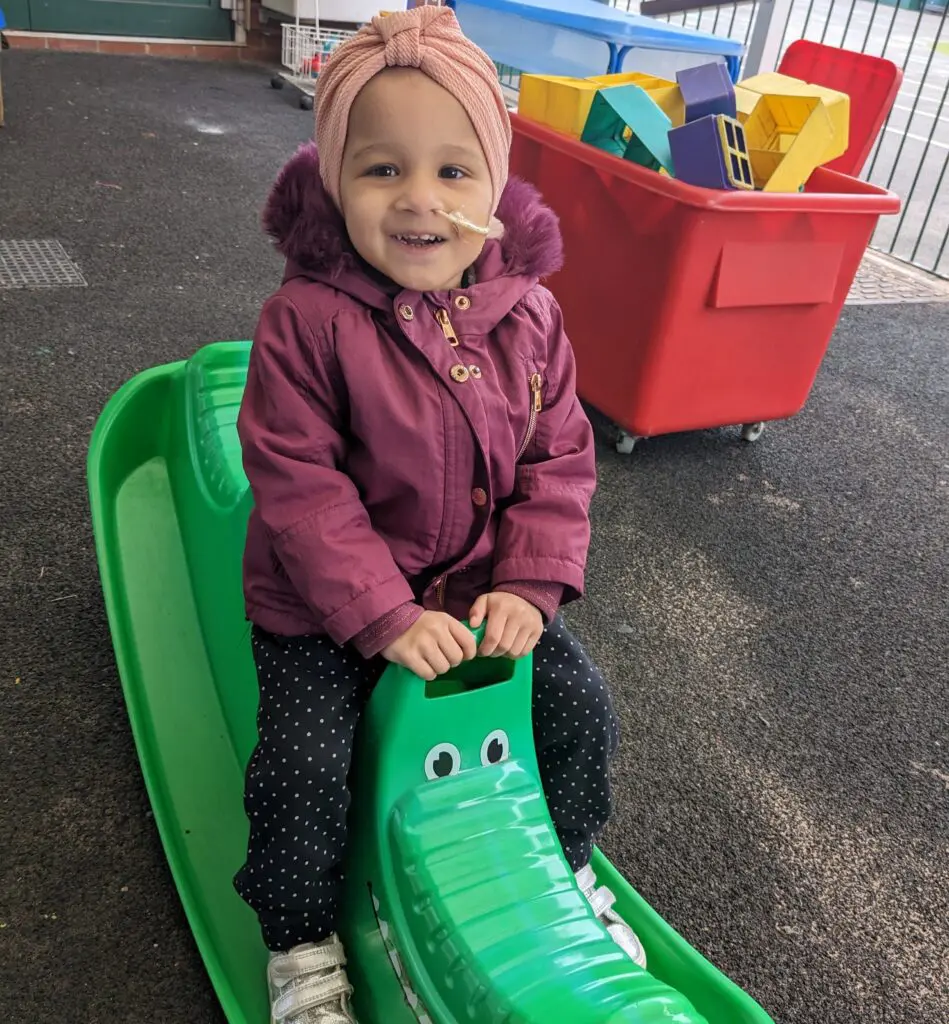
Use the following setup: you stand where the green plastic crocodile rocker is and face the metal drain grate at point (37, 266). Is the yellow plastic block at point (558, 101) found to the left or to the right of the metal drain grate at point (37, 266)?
right

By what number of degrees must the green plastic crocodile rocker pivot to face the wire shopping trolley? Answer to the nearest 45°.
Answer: approximately 135° to its left

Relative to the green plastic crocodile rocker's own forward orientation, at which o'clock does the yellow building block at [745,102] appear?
The yellow building block is roughly at 8 o'clock from the green plastic crocodile rocker.

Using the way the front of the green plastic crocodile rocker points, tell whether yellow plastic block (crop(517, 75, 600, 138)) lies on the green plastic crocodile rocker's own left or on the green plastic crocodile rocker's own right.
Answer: on the green plastic crocodile rocker's own left

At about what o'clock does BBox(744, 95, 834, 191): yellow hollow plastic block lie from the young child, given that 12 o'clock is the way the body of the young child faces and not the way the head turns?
The yellow hollow plastic block is roughly at 7 o'clock from the young child.

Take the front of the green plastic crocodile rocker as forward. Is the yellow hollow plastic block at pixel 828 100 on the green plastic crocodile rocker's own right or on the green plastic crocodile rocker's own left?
on the green plastic crocodile rocker's own left

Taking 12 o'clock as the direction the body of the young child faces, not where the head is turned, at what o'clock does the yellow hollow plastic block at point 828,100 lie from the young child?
The yellow hollow plastic block is roughly at 7 o'clock from the young child.

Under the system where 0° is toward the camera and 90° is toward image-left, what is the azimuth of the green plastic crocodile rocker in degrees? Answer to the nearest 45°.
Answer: approximately 315°

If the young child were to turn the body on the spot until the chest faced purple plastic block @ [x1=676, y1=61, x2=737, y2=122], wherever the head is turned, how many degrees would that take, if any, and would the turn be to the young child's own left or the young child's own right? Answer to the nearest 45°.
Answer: approximately 180°

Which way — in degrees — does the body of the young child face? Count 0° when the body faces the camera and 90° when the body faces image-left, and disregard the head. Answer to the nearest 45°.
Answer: approximately 0°

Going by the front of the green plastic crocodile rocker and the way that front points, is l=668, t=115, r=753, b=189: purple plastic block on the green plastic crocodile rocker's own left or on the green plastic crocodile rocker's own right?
on the green plastic crocodile rocker's own left
